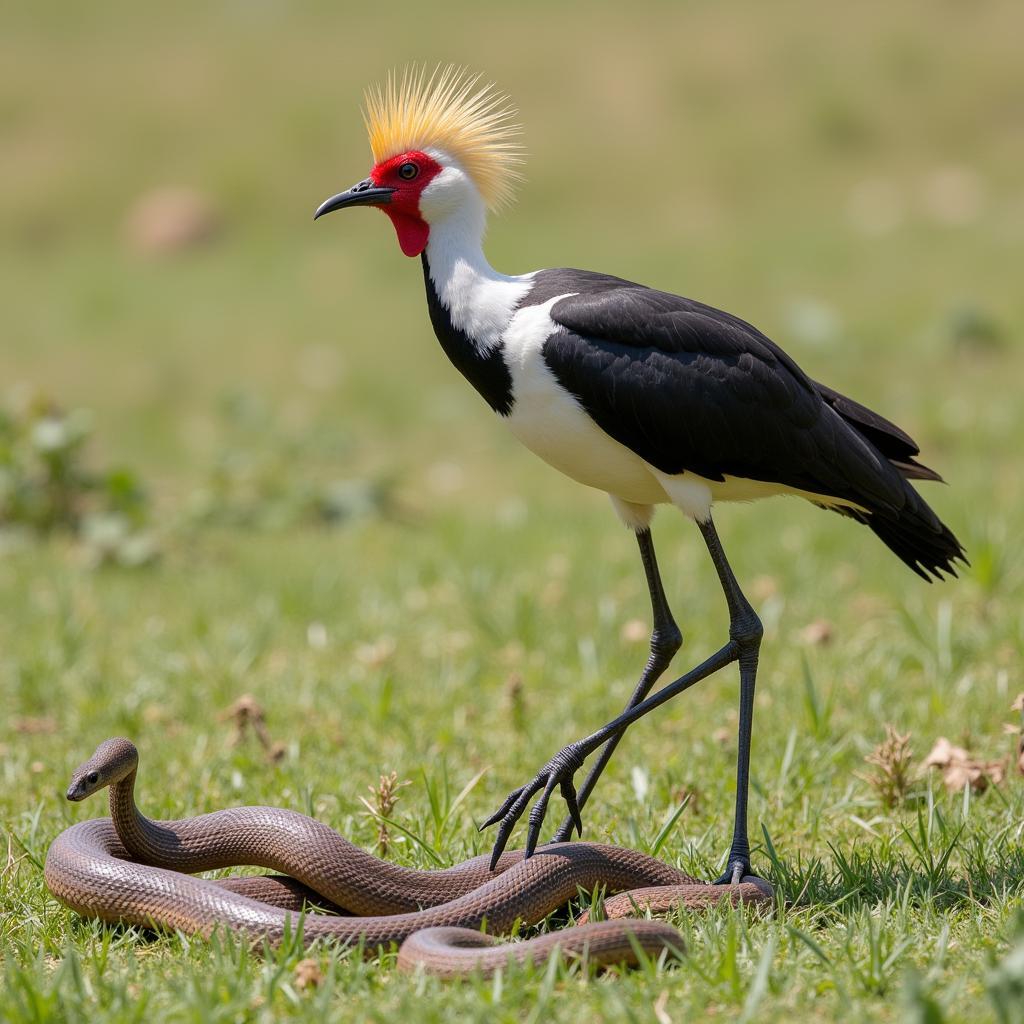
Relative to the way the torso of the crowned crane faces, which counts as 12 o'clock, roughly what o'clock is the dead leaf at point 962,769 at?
The dead leaf is roughly at 5 o'clock from the crowned crane.

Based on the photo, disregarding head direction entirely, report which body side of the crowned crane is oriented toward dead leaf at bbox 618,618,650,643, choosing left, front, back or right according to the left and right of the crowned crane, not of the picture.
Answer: right

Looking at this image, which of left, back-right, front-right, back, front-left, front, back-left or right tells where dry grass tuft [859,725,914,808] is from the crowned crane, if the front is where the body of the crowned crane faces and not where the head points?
back-right

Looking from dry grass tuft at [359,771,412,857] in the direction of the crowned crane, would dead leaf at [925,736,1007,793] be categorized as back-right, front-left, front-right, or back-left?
front-left

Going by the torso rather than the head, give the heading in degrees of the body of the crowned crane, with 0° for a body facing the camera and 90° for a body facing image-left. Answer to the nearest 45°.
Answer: approximately 90°
